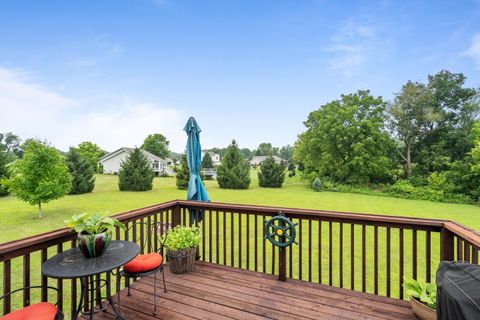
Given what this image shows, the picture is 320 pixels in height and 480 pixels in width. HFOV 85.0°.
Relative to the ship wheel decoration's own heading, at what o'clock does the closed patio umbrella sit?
The closed patio umbrella is roughly at 4 o'clock from the ship wheel decoration.

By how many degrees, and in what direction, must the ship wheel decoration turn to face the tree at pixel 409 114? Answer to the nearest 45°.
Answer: approximately 135° to its left

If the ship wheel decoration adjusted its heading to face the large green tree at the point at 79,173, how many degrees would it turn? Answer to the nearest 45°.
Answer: approximately 135° to its right

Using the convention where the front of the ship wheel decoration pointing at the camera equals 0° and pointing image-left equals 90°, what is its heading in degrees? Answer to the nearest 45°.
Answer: approximately 0°

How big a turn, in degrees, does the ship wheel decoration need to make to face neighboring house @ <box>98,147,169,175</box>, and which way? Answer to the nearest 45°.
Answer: approximately 135° to its right

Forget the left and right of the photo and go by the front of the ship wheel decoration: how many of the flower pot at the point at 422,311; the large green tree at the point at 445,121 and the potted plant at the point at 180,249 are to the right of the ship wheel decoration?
1

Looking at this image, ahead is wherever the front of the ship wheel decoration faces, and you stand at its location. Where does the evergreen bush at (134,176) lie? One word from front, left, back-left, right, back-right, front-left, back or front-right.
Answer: back-right

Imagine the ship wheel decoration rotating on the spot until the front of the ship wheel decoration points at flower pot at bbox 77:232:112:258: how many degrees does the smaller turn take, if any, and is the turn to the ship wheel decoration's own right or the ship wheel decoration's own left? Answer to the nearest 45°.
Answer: approximately 45° to the ship wheel decoration's own right

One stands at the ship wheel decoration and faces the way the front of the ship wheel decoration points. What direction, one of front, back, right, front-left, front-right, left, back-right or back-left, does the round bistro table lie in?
front-right

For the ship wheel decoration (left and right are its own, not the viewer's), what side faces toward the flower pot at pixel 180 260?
right

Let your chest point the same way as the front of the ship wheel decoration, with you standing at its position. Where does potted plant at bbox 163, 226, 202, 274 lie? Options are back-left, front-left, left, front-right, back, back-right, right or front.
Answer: right

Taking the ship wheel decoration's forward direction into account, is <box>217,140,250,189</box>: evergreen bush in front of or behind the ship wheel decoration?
behind

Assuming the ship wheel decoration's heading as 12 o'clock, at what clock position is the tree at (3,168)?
The tree is roughly at 4 o'clock from the ship wheel decoration.

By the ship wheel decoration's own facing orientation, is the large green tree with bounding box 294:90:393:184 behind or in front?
behind

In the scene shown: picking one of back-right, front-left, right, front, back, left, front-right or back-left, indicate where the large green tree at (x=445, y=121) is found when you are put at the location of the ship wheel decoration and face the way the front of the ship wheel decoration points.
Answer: back-left
